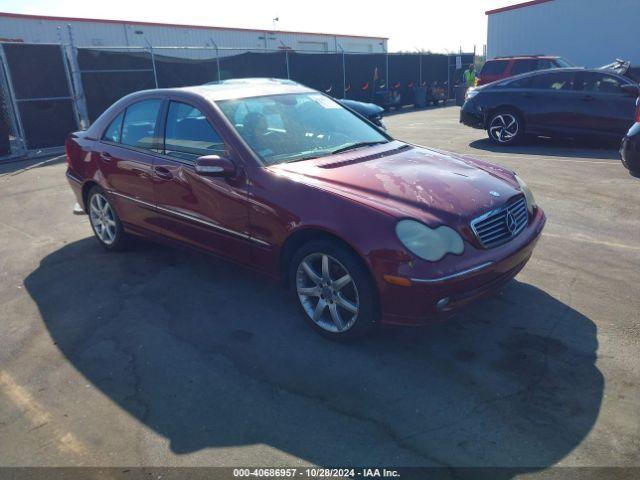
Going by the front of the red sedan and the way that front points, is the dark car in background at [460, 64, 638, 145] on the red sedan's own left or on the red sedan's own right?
on the red sedan's own left

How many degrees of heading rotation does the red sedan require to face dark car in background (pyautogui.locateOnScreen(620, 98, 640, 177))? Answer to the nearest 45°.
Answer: approximately 90° to its left

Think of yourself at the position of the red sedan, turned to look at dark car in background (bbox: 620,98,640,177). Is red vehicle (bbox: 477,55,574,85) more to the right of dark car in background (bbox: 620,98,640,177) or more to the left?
left

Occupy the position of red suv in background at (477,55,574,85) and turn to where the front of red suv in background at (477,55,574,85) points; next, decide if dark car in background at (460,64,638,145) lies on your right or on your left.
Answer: on your right
